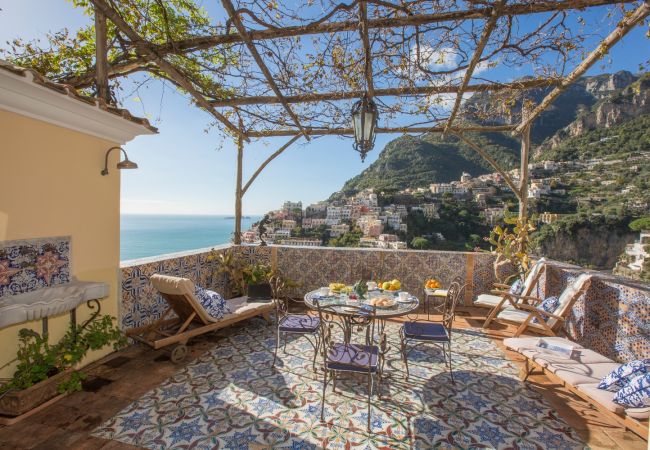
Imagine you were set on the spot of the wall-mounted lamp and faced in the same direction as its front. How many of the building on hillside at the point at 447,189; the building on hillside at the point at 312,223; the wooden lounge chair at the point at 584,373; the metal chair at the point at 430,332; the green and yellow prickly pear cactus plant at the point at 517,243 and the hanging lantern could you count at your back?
0

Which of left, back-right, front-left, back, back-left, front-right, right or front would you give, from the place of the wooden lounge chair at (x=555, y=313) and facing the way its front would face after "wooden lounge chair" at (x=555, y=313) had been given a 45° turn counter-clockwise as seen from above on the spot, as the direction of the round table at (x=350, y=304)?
front

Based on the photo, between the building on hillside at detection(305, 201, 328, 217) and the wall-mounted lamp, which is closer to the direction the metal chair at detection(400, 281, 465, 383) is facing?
the wall-mounted lamp

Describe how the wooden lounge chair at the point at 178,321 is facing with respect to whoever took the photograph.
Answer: facing away from the viewer and to the right of the viewer

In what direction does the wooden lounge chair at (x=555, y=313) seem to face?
to the viewer's left

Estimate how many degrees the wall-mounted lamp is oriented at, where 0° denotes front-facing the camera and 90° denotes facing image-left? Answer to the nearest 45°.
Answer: approximately 270°

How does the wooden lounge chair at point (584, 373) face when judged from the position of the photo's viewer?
facing away from the viewer and to the left of the viewer

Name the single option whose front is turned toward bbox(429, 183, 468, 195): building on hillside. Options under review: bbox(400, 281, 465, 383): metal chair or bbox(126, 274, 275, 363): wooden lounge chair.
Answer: the wooden lounge chair

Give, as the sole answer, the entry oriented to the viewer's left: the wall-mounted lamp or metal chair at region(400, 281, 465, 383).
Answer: the metal chair

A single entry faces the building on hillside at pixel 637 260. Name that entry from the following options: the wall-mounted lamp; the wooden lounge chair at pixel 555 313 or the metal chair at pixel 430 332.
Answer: the wall-mounted lamp

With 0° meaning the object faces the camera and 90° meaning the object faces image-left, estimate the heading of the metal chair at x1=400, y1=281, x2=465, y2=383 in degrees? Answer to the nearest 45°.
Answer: approximately 90°

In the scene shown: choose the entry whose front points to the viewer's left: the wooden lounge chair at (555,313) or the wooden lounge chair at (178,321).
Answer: the wooden lounge chair at (555,313)

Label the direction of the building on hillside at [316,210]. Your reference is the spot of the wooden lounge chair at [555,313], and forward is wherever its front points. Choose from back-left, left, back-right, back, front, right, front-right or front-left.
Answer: front-right
